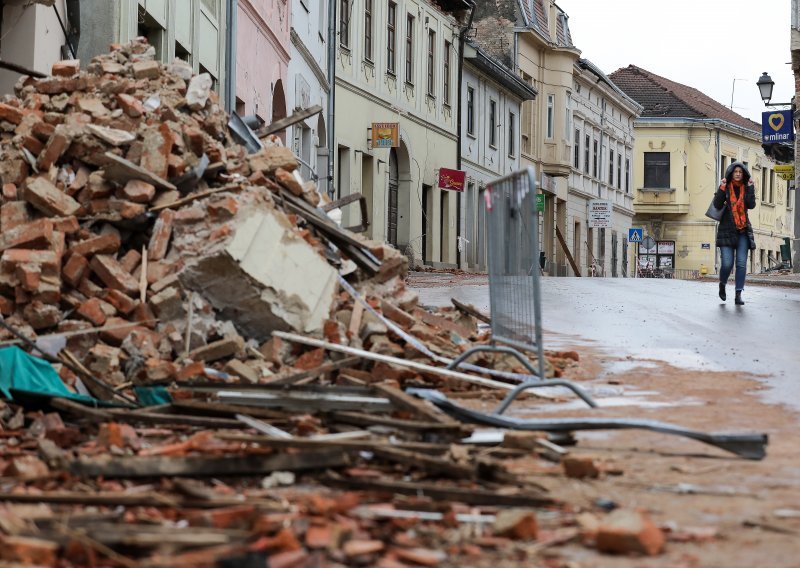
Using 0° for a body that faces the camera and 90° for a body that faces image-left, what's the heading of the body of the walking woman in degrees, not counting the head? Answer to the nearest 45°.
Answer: approximately 0°

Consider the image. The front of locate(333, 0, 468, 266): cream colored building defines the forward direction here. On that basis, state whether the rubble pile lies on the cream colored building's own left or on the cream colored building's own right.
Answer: on the cream colored building's own right

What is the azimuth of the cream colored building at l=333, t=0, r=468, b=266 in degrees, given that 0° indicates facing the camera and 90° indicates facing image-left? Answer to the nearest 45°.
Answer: approximately 315°

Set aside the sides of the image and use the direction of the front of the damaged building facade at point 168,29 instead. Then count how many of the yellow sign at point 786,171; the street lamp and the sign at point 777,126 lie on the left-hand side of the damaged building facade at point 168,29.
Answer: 3

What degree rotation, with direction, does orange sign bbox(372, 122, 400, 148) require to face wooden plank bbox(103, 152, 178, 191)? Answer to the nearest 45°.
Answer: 0° — it already faces it

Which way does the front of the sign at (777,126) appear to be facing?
toward the camera

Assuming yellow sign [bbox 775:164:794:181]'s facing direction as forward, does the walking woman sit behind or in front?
in front

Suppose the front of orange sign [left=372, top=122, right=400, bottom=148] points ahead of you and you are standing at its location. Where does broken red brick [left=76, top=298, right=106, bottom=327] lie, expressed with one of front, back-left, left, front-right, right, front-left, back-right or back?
front

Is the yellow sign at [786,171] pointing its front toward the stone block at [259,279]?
yes

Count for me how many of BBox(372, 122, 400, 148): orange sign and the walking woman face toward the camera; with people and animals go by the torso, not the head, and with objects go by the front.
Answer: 2

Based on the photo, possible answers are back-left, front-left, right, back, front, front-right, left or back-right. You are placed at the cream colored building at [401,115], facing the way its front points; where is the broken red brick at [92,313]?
front-right

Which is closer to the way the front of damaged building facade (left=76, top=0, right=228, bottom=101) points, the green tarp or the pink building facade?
the green tarp

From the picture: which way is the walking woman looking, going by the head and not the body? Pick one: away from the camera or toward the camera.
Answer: toward the camera

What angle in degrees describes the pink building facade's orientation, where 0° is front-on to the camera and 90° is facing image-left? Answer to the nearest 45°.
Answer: approximately 315°

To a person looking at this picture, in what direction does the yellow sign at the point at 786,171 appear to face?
facing the viewer
